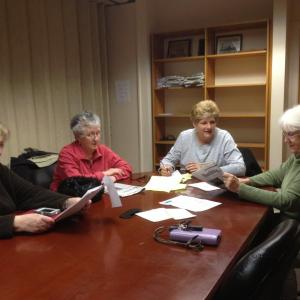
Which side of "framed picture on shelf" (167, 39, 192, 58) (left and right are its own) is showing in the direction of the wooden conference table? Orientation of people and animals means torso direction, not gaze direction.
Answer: front

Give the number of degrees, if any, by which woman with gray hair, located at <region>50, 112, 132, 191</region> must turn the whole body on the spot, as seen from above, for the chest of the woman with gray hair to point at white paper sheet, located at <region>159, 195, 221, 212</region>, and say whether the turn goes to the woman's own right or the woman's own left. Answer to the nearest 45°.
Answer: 0° — they already face it

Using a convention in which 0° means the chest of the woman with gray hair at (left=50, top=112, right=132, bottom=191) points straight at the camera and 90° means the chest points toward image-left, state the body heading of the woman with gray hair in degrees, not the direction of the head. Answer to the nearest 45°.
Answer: approximately 315°

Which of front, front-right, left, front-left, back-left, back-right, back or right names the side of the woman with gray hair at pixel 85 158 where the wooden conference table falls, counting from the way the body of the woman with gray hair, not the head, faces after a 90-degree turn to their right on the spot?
front-left

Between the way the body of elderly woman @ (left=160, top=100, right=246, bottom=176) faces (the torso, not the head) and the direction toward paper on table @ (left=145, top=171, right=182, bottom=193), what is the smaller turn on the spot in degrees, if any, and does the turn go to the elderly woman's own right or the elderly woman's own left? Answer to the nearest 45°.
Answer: approximately 45° to the elderly woman's own right

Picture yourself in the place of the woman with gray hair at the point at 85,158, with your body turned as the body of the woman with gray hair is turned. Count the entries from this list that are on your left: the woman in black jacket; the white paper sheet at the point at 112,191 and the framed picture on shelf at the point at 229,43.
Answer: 1

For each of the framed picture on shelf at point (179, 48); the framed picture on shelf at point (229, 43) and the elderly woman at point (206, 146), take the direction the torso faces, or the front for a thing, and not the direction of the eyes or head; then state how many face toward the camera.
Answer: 3

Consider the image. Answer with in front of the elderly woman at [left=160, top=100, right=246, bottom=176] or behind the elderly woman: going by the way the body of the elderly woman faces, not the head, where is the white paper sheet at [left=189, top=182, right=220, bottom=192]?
in front

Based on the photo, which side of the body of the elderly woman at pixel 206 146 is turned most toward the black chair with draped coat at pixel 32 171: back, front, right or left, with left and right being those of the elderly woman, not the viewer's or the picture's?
right

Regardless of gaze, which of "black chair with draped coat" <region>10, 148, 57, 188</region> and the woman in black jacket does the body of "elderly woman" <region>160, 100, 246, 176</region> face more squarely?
the woman in black jacket

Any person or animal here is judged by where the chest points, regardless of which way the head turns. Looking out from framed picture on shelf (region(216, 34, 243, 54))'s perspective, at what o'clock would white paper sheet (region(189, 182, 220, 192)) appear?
The white paper sheet is roughly at 12 o'clock from the framed picture on shelf.

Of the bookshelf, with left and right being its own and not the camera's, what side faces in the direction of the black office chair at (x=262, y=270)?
front

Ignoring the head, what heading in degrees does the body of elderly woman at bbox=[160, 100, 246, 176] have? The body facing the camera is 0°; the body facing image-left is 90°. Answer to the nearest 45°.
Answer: approximately 0°
